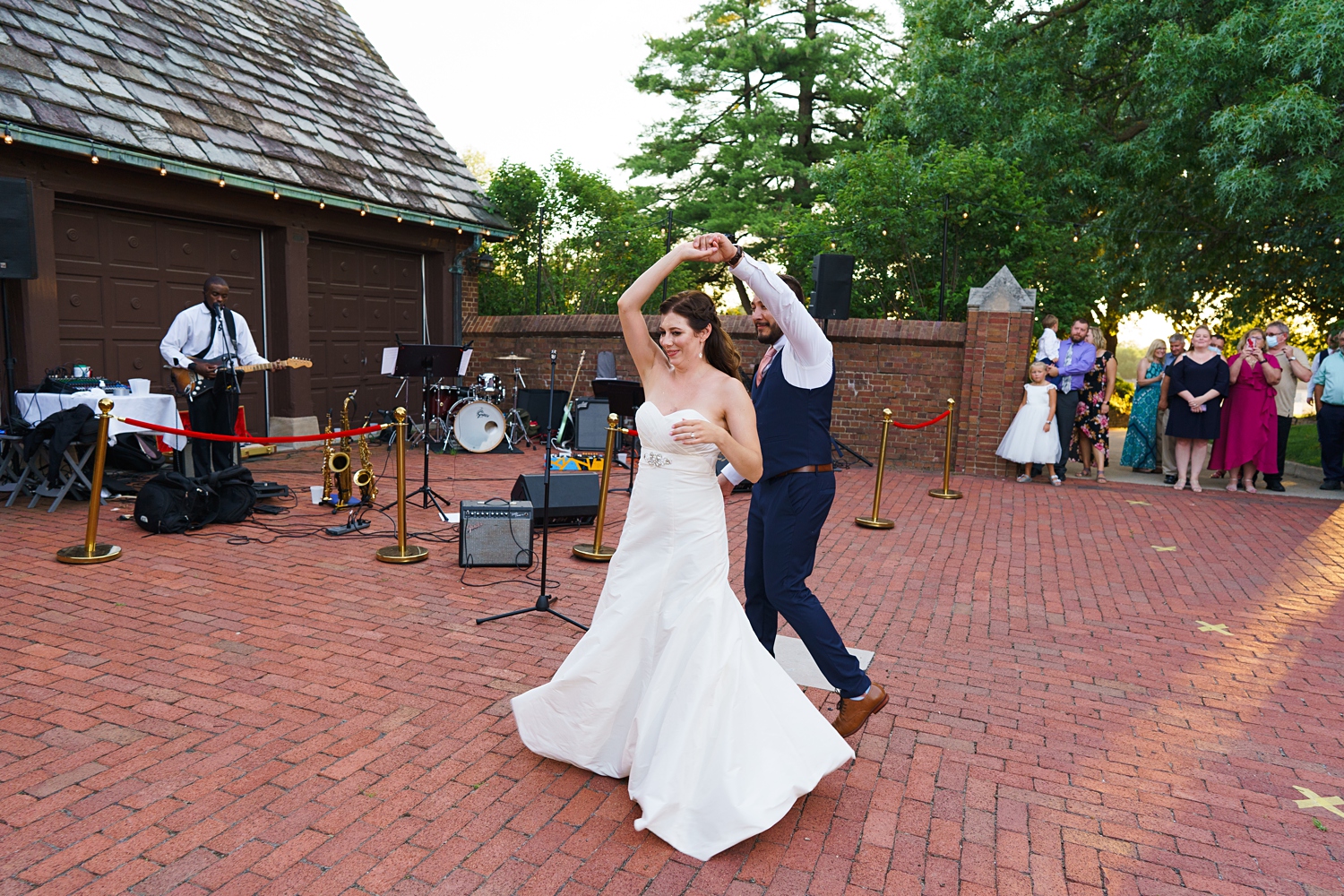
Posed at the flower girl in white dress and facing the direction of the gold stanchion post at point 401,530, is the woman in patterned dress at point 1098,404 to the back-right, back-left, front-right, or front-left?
back-left

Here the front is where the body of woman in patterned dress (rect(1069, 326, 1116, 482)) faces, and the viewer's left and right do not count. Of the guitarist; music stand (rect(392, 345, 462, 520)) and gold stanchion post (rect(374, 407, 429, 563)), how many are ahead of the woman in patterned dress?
3

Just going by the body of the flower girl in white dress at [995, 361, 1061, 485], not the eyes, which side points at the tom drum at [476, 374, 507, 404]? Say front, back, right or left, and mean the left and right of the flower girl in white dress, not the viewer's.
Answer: right

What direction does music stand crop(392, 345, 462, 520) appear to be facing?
away from the camera

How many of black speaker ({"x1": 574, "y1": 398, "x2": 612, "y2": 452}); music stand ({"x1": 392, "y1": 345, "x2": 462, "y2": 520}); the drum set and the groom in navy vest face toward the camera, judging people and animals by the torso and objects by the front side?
2

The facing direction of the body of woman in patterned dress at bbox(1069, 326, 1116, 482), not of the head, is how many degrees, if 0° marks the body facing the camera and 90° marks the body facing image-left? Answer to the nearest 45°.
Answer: approximately 45°

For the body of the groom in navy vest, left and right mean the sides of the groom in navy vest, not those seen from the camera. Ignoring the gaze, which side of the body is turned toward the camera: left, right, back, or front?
left

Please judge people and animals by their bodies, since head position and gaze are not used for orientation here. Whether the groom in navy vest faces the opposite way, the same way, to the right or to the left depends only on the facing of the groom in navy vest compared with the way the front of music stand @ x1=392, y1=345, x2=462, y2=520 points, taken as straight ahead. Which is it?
to the left
